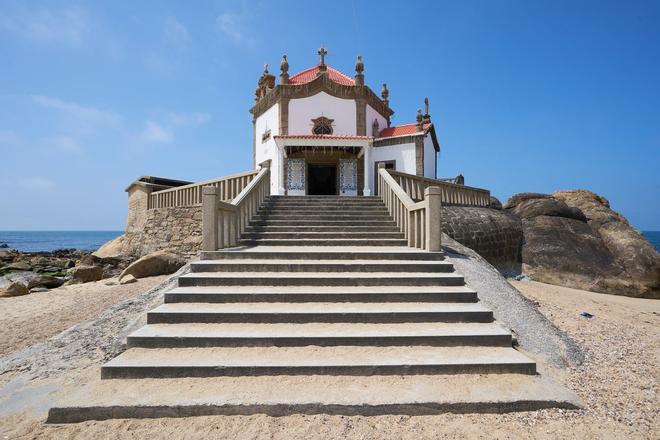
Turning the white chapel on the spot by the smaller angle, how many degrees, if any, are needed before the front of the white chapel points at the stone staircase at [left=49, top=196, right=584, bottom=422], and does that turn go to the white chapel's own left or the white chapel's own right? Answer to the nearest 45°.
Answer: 0° — it already faces it

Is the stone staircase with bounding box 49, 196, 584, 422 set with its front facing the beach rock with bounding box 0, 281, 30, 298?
no

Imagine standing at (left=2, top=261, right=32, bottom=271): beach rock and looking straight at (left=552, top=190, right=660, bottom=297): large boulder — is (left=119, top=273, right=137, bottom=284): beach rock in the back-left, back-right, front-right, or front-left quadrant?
front-right

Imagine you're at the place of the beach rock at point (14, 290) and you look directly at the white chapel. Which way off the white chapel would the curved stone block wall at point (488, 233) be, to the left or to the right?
right

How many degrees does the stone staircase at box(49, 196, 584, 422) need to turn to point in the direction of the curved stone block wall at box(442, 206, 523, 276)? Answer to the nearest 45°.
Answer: approximately 135° to its left

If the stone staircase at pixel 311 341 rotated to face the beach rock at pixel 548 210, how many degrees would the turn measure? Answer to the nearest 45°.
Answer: approximately 135° to its left

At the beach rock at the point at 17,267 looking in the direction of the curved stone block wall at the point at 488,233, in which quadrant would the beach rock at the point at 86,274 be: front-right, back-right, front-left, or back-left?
front-right

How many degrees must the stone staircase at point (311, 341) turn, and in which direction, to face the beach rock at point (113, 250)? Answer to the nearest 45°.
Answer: approximately 135° to its right

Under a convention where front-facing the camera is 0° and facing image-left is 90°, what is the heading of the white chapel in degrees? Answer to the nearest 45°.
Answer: approximately 0°

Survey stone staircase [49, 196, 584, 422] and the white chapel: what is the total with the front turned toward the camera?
2

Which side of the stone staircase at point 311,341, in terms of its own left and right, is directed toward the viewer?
front

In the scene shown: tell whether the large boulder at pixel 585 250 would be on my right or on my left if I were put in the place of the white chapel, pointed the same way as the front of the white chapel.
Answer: on my left

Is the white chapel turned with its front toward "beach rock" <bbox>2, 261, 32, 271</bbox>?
no

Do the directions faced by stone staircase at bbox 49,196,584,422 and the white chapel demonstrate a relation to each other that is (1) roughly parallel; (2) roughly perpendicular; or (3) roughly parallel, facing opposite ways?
roughly parallel

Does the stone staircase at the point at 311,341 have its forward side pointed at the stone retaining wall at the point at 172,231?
no
